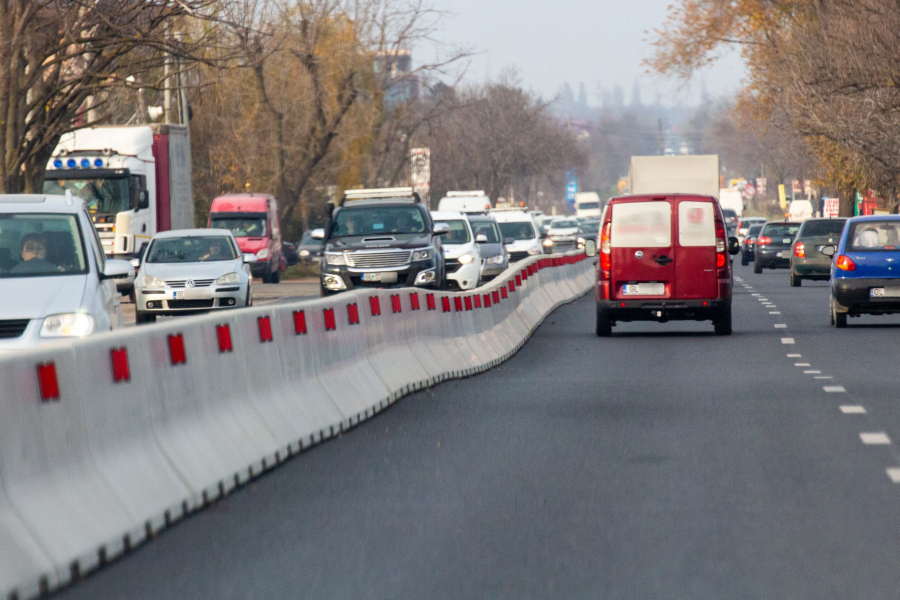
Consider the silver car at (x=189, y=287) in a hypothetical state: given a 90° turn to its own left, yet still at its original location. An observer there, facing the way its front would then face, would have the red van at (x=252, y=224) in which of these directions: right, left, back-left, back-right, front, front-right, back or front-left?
left

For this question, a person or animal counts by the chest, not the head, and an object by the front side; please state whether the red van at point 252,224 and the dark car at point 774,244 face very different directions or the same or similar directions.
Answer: very different directions

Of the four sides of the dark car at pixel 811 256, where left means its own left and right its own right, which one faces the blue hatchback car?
back

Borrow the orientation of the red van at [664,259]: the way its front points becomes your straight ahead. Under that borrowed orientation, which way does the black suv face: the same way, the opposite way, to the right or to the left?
the opposite way

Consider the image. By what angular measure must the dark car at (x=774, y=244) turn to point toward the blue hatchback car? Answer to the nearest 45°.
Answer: approximately 180°

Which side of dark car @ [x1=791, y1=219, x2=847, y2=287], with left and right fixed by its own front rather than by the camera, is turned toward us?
back

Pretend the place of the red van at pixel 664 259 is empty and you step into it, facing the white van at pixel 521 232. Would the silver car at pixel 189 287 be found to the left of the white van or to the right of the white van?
left

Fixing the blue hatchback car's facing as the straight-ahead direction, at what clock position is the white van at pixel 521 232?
The white van is roughly at 11 o'clock from the blue hatchback car.

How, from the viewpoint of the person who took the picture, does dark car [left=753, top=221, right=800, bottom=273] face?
facing away from the viewer
